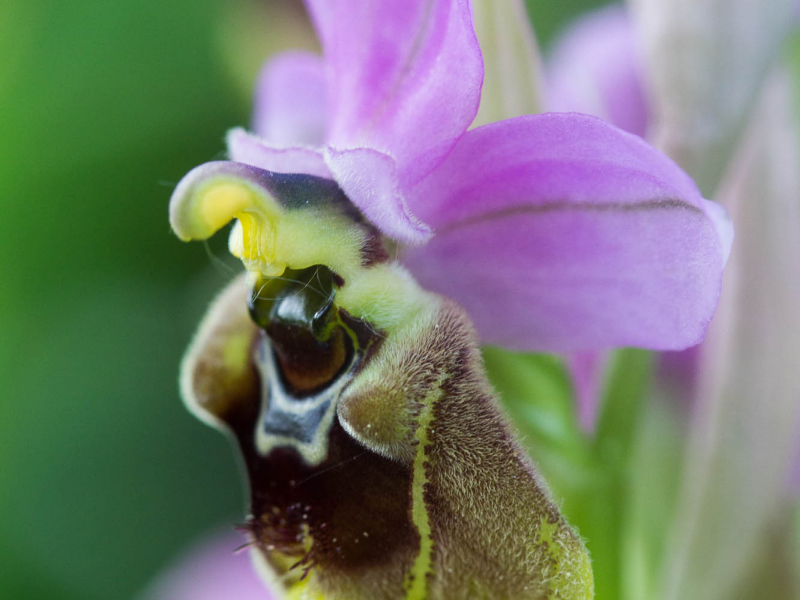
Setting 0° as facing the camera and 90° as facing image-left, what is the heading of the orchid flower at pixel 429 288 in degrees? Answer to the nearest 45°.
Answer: approximately 45°
